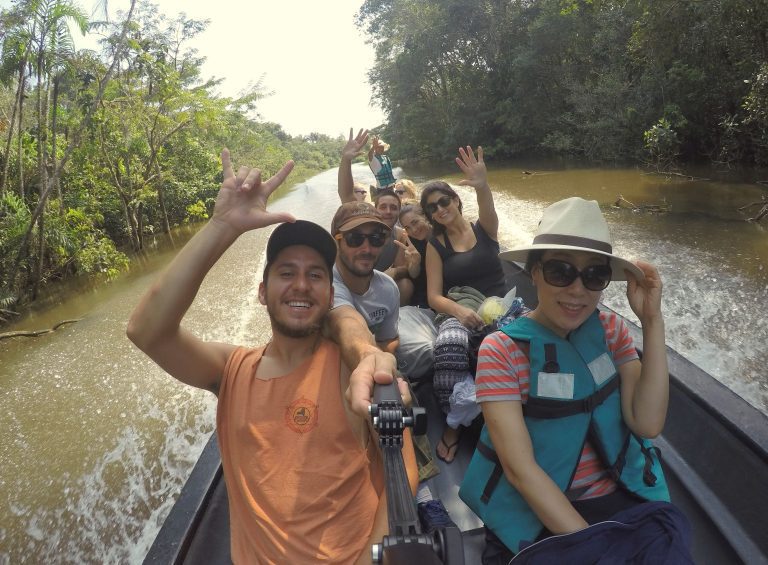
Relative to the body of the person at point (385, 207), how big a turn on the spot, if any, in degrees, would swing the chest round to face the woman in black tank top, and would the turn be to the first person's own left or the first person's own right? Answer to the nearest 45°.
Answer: approximately 45° to the first person's own left

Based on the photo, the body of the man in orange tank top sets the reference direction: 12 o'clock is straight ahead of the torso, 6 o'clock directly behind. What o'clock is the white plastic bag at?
The white plastic bag is roughly at 8 o'clock from the man in orange tank top.

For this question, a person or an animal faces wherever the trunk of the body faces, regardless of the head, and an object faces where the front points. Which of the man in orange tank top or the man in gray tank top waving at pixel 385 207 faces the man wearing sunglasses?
the man in gray tank top waving

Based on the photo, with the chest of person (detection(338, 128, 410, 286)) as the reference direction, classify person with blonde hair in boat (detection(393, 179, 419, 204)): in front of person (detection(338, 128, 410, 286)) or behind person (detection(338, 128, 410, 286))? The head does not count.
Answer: behind

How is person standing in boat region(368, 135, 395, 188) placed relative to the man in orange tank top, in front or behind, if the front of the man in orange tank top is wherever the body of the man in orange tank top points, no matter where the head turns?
behind

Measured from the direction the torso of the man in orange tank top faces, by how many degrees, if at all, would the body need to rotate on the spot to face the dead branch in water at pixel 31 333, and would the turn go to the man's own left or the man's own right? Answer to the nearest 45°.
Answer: approximately 135° to the man's own right

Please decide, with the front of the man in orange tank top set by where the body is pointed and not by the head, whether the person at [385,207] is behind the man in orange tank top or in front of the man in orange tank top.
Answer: behind

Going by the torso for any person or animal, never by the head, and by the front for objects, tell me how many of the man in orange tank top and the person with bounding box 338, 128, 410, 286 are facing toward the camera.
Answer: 2

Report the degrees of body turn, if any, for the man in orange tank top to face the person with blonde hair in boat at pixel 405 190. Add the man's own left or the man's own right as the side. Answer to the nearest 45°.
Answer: approximately 135° to the man's own left

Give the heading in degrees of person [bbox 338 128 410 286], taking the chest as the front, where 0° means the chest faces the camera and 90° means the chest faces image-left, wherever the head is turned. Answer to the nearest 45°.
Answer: approximately 0°

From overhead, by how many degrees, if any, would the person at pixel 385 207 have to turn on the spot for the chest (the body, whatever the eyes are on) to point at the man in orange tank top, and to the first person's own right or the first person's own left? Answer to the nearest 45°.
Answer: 0° — they already face them
